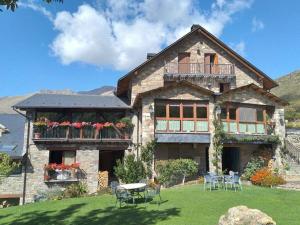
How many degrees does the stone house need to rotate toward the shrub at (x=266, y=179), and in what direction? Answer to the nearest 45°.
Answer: approximately 45° to its left

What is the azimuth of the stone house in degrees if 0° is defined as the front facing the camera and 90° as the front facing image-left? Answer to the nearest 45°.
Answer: approximately 0°

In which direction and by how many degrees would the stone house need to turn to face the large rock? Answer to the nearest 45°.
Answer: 0° — it already faces it
